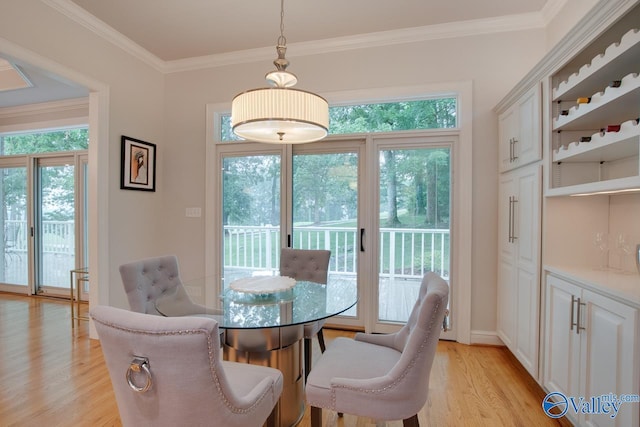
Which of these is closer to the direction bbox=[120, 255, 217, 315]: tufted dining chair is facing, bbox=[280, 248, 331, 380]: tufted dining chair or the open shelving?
the open shelving

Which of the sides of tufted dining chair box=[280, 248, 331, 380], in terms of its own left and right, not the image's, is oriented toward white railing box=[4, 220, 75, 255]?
right

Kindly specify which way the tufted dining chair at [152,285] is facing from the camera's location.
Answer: facing the viewer and to the right of the viewer

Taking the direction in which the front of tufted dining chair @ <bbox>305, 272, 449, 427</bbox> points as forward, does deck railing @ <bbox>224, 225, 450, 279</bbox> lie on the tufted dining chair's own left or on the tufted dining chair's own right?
on the tufted dining chair's own right

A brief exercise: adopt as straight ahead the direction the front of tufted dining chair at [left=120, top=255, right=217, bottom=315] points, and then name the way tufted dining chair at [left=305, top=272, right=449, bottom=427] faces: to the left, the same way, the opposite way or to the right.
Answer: the opposite way

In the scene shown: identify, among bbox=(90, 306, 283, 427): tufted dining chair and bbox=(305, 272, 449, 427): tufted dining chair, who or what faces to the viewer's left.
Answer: bbox=(305, 272, 449, 427): tufted dining chair

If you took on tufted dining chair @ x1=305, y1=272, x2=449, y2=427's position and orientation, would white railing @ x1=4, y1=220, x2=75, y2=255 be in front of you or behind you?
in front

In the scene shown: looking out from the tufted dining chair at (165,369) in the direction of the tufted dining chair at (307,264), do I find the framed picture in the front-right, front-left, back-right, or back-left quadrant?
front-left

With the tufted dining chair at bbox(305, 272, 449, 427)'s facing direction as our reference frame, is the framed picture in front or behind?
in front

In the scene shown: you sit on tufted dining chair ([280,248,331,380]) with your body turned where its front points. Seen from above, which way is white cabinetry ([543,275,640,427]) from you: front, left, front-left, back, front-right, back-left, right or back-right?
left

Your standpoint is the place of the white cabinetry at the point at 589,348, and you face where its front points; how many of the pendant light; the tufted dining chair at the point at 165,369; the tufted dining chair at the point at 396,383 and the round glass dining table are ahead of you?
4

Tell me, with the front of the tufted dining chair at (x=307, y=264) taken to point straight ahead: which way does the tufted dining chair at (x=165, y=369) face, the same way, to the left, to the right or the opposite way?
the opposite way

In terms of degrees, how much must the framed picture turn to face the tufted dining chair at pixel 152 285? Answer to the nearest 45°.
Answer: approximately 45° to its right

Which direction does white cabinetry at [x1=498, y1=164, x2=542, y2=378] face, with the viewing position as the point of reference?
facing the viewer and to the left of the viewer
